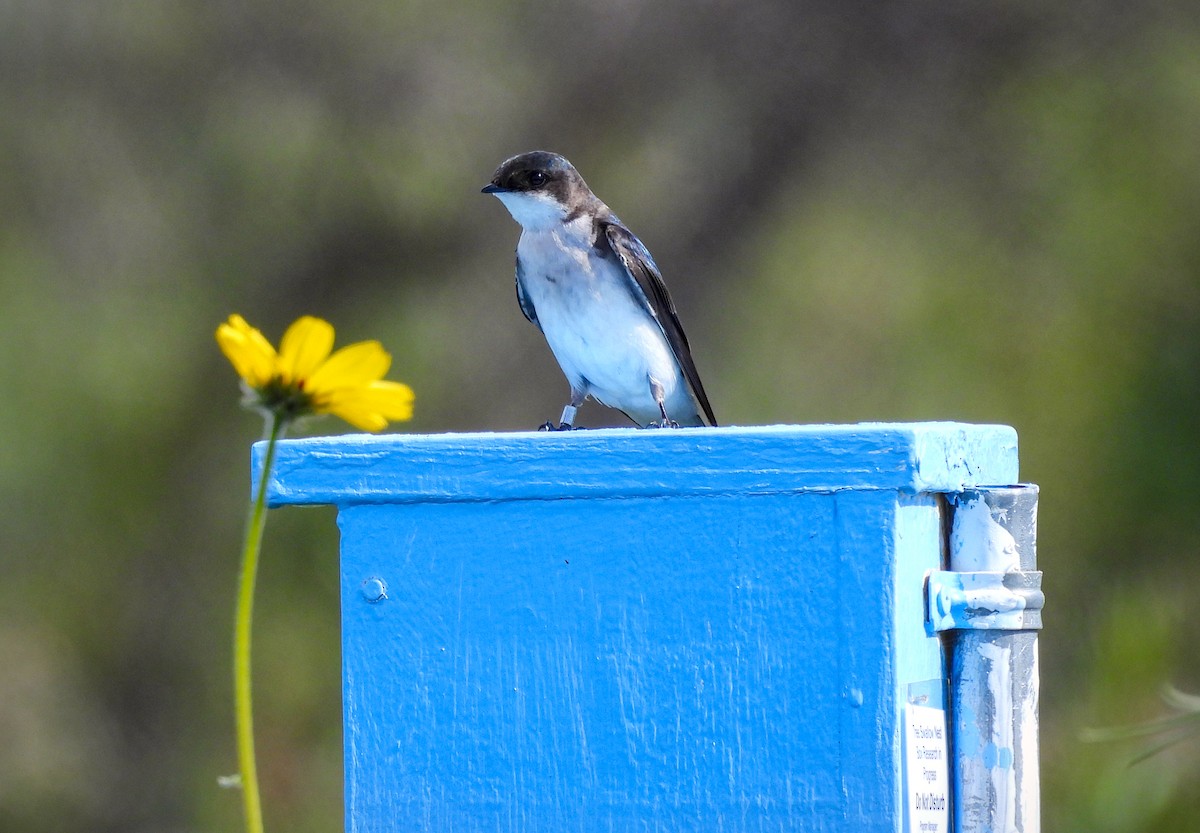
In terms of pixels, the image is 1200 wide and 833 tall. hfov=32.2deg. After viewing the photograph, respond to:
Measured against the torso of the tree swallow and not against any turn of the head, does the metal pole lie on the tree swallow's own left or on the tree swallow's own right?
on the tree swallow's own left

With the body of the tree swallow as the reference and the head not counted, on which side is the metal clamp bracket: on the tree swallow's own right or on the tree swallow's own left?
on the tree swallow's own left

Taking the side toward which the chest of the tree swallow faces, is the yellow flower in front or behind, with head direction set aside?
in front

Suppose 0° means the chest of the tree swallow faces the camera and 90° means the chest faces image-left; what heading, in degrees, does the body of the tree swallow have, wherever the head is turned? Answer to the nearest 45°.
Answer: approximately 45°
